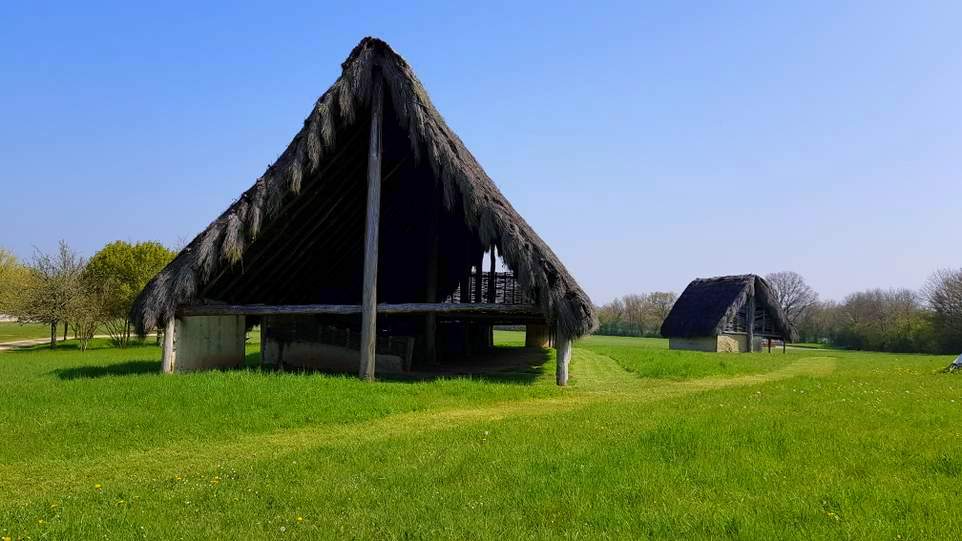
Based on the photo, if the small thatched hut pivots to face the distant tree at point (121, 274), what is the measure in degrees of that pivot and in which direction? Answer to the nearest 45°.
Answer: approximately 90° to its right

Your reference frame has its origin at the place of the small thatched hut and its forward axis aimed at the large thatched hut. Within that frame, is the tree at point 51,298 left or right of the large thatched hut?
right

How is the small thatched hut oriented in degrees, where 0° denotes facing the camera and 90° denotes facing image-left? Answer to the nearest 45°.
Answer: approximately 315°

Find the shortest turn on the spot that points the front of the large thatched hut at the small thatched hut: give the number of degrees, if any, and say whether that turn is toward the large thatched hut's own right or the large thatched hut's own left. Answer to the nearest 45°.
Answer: approximately 135° to the large thatched hut's own left

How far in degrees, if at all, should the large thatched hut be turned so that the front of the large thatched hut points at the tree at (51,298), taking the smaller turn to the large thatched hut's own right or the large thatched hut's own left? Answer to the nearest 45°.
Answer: approximately 135° to the large thatched hut's own right

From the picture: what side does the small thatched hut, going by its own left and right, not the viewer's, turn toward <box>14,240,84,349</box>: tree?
right

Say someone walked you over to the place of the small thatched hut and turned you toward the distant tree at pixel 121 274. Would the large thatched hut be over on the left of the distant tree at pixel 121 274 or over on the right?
left

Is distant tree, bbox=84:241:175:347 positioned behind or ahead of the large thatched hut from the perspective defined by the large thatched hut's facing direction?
behind

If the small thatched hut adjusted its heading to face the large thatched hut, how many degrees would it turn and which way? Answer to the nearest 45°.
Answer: approximately 45° to its right
